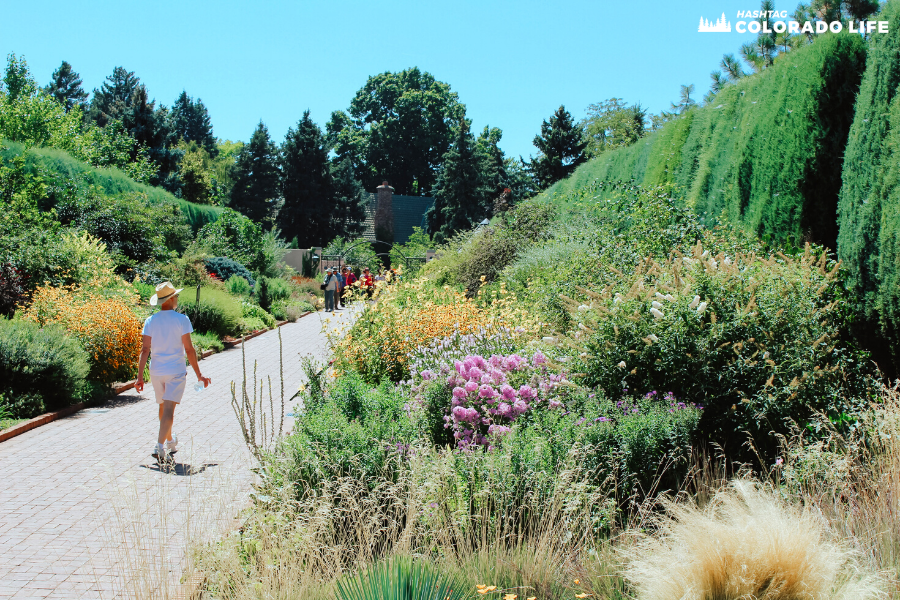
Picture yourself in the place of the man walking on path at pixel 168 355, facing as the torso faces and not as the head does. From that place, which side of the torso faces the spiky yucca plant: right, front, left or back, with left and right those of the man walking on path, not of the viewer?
back

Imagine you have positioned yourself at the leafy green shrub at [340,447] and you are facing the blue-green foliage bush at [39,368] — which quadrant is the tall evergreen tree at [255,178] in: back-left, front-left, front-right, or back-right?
front-right

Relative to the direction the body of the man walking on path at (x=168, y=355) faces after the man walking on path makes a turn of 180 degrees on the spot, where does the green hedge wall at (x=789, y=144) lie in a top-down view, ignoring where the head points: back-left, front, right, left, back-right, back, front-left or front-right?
left

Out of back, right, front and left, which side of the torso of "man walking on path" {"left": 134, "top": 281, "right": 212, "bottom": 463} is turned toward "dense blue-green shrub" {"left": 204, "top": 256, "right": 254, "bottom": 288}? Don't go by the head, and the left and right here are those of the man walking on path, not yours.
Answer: front

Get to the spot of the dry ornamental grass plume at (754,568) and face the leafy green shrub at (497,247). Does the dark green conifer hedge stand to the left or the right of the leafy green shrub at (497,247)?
right

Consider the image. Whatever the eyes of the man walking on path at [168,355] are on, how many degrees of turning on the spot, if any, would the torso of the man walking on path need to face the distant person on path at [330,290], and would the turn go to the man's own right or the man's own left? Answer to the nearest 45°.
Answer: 0° — they already face them

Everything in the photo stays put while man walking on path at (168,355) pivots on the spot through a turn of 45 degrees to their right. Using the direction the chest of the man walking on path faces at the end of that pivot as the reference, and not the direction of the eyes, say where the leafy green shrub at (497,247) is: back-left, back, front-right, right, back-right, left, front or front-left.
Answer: front

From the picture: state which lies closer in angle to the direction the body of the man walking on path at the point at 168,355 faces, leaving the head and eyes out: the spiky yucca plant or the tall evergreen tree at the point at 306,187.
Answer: the tall evergreen tree

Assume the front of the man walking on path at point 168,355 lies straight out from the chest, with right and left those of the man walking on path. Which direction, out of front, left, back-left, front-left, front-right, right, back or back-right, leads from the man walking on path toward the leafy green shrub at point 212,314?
front

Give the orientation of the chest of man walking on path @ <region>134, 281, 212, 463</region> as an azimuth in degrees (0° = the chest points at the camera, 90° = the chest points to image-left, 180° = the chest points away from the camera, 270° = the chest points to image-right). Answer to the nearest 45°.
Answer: approximately 180°

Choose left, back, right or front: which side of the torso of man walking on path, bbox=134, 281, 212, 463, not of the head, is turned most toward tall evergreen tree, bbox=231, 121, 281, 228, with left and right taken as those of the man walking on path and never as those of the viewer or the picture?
front

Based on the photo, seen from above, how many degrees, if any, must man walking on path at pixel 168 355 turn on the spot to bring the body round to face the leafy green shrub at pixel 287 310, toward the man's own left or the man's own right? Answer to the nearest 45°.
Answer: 0° — they already face it

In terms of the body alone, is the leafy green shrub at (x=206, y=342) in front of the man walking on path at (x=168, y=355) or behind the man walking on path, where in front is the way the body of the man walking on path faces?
in front

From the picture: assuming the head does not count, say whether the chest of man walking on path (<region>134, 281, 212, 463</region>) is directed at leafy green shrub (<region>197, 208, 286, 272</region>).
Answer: yes
